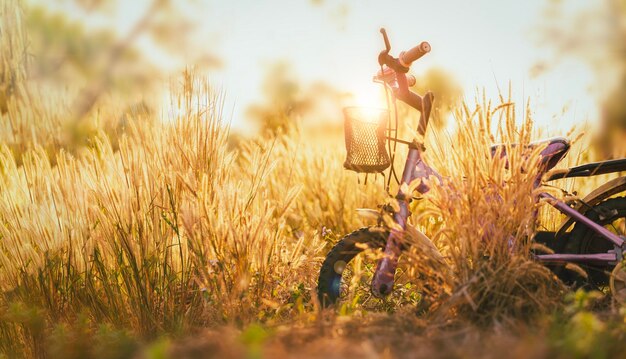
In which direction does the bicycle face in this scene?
to the viewer's left

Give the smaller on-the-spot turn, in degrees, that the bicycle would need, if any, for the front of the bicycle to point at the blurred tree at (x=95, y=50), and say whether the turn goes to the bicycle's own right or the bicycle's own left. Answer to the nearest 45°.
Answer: approximately 45° to the bicycle's own right

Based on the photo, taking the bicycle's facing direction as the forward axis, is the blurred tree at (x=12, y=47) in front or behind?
in front

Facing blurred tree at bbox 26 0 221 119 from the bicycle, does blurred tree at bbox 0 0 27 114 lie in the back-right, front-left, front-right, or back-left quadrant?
front-left
